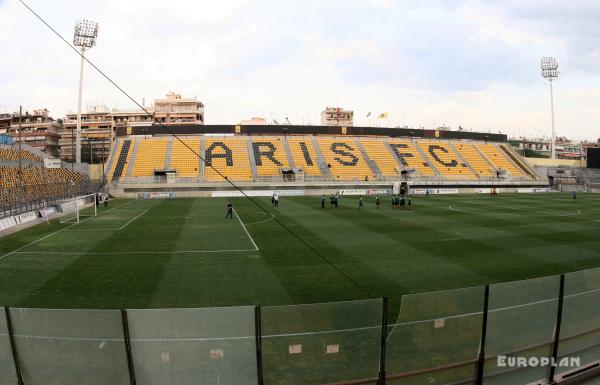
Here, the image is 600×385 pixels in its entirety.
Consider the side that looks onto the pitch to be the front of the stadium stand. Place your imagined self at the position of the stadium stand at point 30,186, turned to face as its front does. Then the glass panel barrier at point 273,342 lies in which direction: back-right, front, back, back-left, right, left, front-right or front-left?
front-right

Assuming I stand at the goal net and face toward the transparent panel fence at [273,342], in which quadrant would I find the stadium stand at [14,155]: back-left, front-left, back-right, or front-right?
back-right

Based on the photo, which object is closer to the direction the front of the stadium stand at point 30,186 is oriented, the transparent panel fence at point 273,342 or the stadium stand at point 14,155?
the transparent panel fence

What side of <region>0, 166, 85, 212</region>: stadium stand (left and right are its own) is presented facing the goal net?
front

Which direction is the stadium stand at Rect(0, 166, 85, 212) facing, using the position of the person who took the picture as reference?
facing the viewer and to the right of the viewer

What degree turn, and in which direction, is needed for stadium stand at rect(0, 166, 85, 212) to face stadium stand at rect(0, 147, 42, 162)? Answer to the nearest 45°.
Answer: approximately 135° to its left
